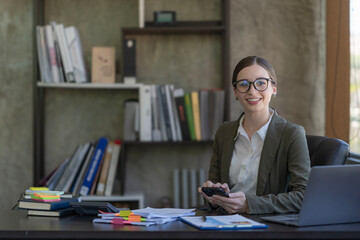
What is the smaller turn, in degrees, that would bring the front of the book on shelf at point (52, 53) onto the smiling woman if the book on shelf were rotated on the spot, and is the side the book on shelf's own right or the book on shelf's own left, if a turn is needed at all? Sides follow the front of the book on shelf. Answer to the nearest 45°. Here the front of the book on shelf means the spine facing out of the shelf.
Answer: approximately 45° to the book on shelf's own left

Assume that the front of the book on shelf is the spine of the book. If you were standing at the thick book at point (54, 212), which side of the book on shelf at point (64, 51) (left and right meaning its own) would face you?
front

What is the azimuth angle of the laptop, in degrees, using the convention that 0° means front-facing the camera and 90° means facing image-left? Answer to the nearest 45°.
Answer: approximately 135°

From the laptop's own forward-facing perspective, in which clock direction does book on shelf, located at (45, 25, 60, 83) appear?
The book on shelf is roughly at 12 o'clock from the laptop.

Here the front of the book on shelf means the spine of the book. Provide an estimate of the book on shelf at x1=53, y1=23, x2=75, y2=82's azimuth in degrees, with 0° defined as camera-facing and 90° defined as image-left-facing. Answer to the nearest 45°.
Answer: approximately 0°

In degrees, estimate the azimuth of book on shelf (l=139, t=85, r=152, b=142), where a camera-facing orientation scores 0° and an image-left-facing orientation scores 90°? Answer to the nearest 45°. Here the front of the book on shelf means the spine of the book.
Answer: approximately 0°

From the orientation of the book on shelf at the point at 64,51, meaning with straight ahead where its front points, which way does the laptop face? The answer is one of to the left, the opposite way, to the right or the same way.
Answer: the opposite way
